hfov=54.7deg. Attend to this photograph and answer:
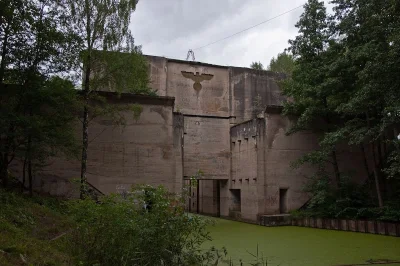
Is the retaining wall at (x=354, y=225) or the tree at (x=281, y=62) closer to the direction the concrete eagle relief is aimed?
the retaining wall

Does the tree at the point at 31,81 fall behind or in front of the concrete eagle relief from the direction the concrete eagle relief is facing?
in front

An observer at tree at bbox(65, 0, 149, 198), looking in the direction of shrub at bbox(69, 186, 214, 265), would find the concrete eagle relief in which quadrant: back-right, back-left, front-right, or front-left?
back-left

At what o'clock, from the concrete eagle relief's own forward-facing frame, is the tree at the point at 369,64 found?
The tree is roughly at 11 o'clock from the concrete eagle relief.

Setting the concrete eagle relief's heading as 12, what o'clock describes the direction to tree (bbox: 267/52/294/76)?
The tree is roughly at 7 o'clock from the concrete eagle relief.

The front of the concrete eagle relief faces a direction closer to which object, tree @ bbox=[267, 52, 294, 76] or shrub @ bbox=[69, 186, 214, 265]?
the shrub

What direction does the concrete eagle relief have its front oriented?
toward the camera

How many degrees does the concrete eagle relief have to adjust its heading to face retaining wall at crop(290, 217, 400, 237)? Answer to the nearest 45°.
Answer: approximately 45° to its left

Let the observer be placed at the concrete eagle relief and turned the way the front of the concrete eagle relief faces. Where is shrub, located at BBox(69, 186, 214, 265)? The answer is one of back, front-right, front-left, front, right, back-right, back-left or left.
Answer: front

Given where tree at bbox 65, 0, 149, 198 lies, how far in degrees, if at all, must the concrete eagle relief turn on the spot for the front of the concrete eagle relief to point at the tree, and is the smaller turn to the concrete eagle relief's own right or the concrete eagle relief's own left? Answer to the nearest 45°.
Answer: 0° — it already faces it

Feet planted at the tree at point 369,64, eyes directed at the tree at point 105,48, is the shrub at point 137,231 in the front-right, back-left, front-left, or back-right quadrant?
front-left

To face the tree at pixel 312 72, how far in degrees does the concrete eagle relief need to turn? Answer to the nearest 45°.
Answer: approximately 45° to its left
